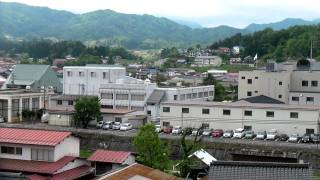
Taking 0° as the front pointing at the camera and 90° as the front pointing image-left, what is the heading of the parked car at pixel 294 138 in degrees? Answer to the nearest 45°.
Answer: approximately 45°

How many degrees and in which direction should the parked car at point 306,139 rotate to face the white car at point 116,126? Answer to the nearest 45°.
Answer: approximately 45° to its right

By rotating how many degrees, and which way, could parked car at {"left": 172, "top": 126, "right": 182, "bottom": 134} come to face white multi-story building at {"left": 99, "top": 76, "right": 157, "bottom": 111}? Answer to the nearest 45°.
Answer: approximately 90° to its right

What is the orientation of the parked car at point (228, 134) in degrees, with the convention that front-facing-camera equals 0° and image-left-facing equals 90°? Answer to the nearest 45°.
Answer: approximately 45°

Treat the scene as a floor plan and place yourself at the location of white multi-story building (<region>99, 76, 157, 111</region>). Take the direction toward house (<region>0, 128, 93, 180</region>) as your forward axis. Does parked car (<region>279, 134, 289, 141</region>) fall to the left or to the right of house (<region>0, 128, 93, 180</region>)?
left

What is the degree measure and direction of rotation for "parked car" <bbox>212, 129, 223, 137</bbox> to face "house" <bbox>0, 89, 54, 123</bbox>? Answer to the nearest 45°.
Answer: approximately 45° to its right

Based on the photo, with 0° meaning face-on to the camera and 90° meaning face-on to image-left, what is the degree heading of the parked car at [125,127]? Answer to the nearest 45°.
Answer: approximately 45°
